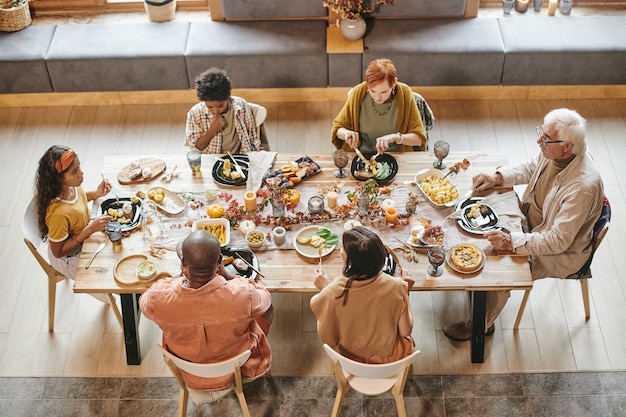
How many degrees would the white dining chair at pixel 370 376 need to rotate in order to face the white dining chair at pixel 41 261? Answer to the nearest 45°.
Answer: approximately 90° to its left

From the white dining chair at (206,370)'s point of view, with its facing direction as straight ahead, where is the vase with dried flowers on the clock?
The vase with dried flowers is roughly at 1 o'clock from the white dining chair.

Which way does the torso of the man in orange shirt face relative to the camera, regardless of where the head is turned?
away from the camera

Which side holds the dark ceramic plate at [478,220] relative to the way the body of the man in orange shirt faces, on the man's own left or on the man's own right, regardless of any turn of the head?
on the man's own right

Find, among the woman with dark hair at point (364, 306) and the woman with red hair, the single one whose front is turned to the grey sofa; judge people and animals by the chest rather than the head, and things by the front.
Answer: the woman with dark hair

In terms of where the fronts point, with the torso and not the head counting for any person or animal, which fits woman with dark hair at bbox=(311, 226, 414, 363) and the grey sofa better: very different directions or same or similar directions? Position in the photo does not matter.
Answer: very different directions

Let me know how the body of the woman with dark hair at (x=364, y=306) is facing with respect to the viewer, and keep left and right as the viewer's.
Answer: facing away from the viewer

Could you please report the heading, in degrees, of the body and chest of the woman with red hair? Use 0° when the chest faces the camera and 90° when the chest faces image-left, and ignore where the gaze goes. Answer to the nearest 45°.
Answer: approximately 0°

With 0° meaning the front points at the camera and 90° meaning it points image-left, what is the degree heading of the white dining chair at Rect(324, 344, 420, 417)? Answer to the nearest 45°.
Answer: approximately 180°

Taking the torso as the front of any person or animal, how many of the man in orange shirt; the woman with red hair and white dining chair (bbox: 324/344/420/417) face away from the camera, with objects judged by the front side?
2

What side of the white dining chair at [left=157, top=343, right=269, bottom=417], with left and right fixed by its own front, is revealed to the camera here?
back
